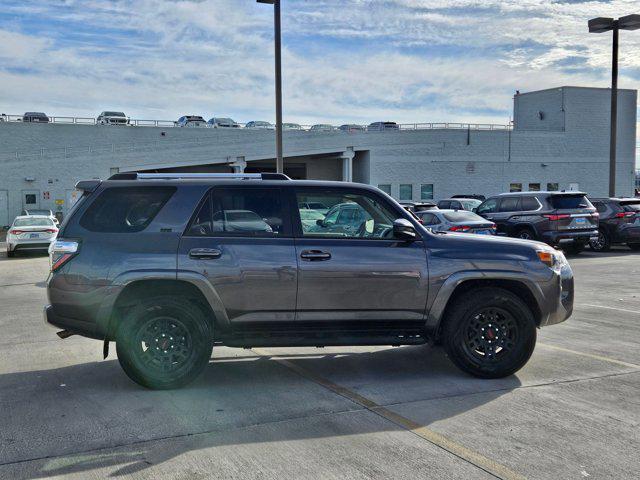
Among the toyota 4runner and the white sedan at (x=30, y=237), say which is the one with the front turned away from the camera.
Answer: the white sedan

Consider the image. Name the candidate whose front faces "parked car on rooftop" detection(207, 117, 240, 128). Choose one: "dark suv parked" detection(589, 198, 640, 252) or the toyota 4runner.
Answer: the dark suv parked

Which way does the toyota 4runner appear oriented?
to the viewer's right

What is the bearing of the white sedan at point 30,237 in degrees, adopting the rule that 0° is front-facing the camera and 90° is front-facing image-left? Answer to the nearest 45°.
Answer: approximately 180°

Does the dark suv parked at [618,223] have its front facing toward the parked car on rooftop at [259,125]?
yes

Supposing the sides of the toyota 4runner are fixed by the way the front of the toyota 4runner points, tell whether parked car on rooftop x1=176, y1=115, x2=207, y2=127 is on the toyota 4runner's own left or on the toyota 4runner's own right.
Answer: on the toyota 4runner's own left

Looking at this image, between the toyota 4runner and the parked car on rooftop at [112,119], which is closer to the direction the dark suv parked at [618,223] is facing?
the parked car on rooftop

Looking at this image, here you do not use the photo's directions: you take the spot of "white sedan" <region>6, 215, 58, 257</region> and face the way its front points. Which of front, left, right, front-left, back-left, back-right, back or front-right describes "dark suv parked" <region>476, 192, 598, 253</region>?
back-right

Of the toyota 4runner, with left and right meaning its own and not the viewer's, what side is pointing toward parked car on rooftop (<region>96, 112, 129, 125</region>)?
left

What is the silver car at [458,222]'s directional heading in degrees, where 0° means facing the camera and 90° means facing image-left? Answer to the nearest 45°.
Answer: approximately 135°

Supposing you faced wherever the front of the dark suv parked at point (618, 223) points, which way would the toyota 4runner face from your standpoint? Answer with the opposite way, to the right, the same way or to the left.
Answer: to the right

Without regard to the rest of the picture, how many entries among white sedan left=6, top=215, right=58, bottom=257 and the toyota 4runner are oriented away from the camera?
1

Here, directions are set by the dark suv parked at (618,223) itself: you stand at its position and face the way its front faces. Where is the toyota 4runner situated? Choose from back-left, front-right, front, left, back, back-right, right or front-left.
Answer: back-left
